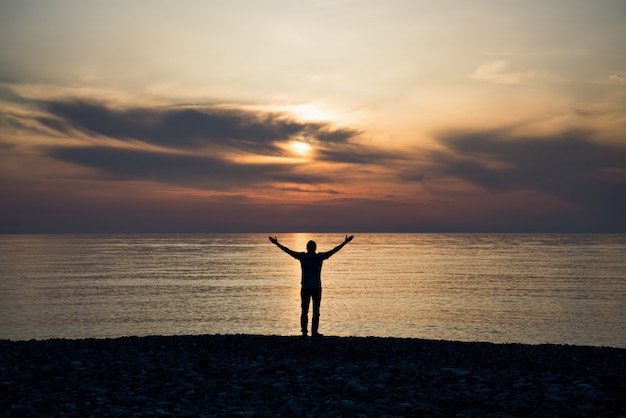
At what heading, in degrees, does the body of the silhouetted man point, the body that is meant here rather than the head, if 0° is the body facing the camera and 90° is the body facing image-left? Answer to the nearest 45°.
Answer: approximately 180°
